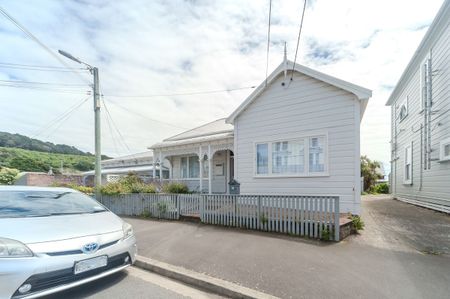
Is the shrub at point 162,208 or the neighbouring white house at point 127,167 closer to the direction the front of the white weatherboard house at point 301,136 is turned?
the shrub

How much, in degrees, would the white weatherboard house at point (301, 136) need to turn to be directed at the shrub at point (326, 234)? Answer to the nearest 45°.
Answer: approximately 45° to its left

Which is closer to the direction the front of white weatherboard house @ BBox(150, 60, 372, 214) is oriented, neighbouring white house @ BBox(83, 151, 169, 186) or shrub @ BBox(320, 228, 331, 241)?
the shrub

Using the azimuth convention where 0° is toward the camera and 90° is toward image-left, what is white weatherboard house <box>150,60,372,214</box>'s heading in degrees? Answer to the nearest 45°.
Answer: approximately 45°

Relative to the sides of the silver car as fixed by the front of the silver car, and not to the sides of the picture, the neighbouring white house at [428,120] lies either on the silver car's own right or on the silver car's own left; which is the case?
on the silver car's own left
